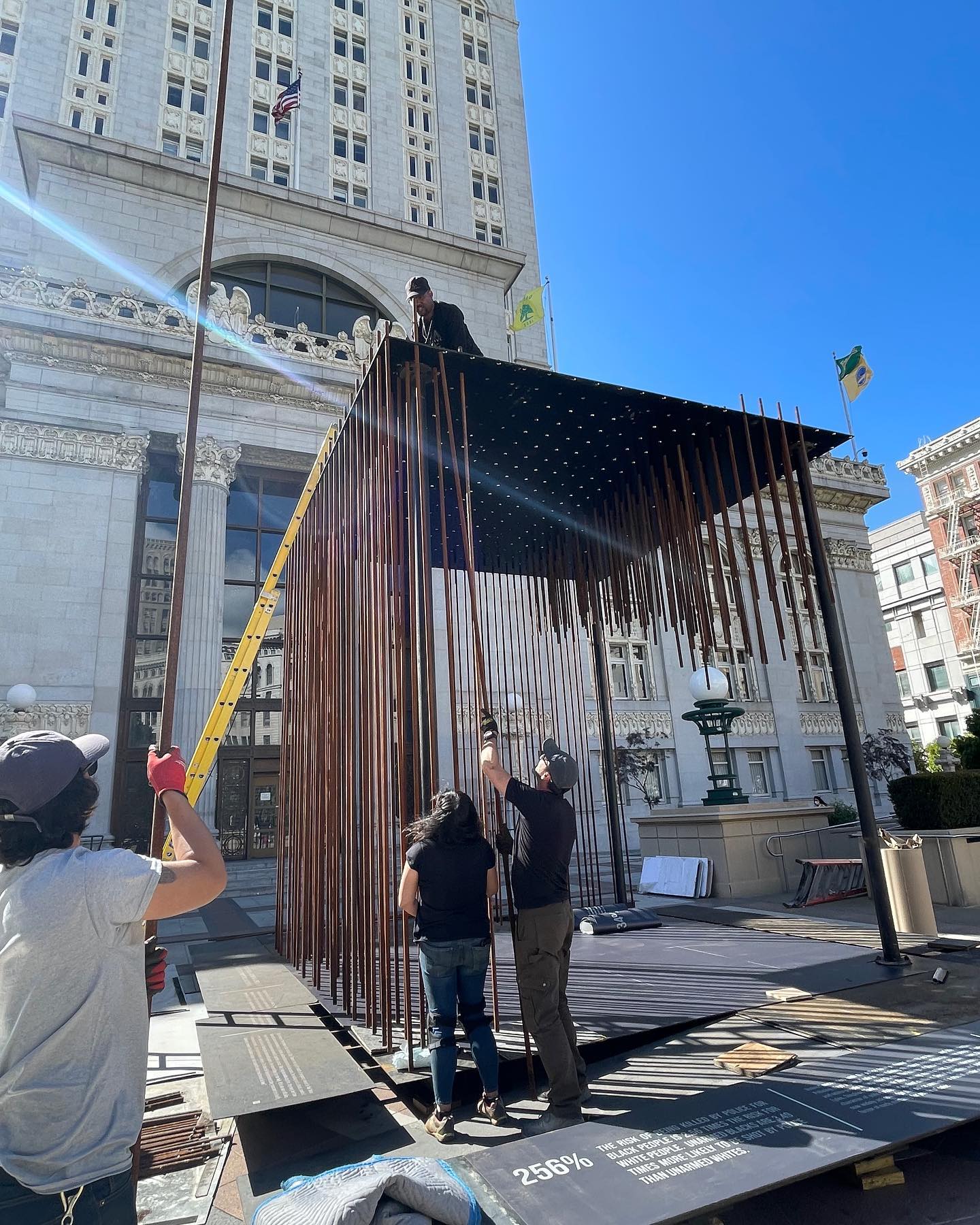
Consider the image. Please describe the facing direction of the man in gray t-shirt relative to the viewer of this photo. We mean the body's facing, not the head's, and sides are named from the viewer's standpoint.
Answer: facing away from the viewer and to the right of the viewer

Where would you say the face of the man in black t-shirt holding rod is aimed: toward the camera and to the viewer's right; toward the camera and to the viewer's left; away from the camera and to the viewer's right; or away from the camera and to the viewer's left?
away from the camera and to the viewer's left

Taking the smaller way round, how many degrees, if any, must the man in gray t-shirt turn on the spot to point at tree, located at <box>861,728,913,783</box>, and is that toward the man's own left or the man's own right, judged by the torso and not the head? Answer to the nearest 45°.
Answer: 0° — they already face it

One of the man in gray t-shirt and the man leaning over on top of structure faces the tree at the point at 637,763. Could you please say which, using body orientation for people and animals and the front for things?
the man in gray t-shirt

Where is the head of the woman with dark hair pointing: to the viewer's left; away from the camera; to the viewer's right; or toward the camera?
away from the camera

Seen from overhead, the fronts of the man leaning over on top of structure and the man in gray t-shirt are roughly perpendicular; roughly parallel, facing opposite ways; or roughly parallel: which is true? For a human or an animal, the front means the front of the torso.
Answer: roughly parallel, facing opposite ways

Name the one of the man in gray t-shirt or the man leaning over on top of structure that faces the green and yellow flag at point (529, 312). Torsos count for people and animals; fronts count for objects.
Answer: the man in gray t-shirt

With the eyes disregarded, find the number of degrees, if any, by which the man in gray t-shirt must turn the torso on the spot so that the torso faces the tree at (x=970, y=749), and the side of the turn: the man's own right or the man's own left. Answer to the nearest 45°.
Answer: approximately 45° to the man's own right

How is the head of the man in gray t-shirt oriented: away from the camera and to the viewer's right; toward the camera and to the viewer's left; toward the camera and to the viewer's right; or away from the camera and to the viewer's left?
away from the camera and to the viewer's right

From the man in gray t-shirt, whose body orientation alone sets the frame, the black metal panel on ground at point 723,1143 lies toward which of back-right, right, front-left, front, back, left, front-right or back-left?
front-right

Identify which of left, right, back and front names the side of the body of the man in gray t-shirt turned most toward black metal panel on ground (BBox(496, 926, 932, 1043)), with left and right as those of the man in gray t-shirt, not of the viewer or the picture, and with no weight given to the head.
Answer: front

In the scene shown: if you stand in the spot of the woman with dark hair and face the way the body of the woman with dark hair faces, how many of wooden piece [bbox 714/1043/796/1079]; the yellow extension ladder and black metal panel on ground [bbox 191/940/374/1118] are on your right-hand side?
1

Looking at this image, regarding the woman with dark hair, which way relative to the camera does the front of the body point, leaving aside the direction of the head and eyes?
away from the camera

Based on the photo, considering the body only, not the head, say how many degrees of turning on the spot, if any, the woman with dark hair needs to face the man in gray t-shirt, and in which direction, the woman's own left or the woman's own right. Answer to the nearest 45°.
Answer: approximately 135° to the woman's own left

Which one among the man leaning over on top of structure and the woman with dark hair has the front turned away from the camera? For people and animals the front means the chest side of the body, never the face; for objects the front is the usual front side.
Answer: the woman with dark hair
